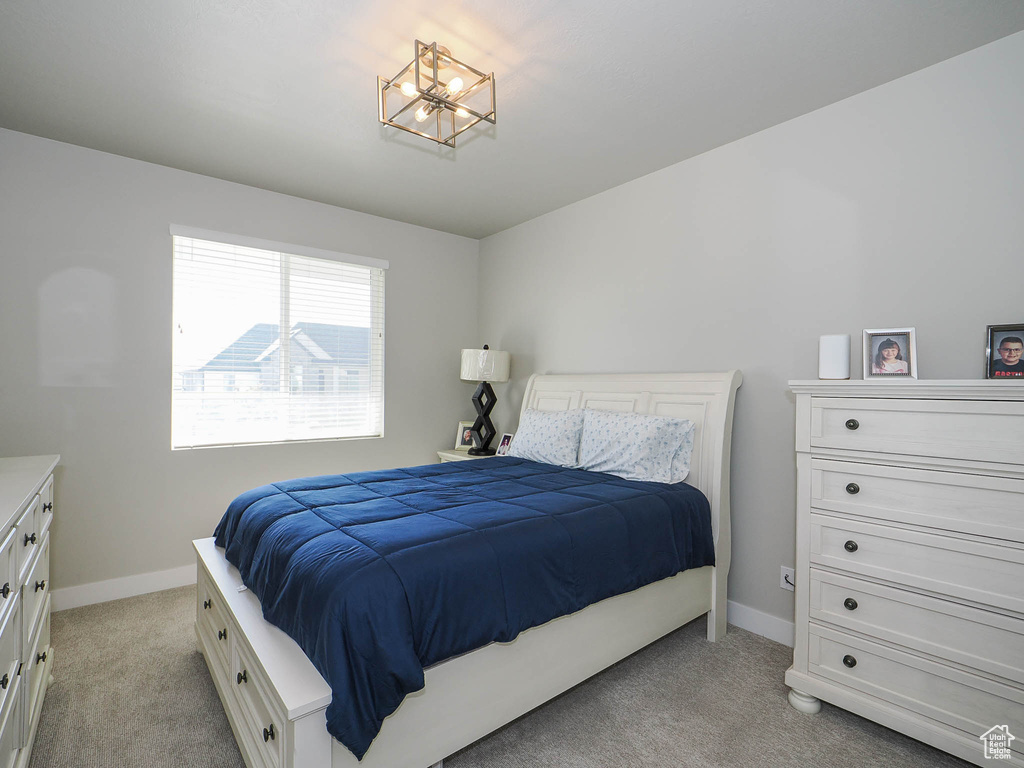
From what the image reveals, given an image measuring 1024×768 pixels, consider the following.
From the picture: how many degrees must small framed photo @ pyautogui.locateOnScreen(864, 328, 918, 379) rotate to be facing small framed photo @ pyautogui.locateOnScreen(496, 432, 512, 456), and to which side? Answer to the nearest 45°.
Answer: approximately 90° to its right

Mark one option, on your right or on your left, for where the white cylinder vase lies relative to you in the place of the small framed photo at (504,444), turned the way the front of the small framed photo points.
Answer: on your left

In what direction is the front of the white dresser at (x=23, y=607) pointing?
to the viewer's right

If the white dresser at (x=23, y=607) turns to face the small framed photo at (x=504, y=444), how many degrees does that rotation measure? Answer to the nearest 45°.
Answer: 0° — it already faces it

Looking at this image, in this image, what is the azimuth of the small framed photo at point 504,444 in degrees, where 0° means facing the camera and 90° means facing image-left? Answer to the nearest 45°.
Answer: approximately 45°

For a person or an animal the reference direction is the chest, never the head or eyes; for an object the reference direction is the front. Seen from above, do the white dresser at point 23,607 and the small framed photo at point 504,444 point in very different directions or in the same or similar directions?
very different directions

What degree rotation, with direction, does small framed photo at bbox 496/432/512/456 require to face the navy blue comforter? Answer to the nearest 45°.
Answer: approximately 45° to its left

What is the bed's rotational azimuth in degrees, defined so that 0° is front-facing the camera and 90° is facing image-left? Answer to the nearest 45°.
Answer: approximately 45°
